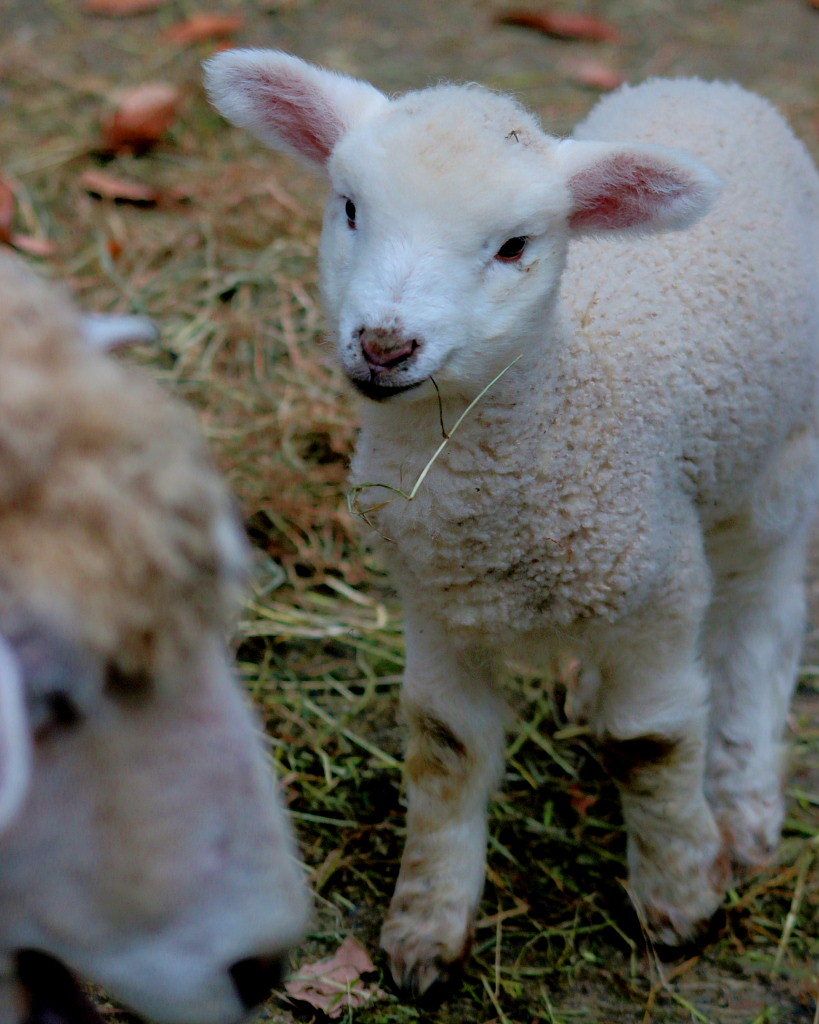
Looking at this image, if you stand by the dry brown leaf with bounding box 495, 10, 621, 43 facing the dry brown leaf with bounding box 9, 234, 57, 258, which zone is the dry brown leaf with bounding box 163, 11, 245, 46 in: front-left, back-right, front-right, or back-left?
front-right

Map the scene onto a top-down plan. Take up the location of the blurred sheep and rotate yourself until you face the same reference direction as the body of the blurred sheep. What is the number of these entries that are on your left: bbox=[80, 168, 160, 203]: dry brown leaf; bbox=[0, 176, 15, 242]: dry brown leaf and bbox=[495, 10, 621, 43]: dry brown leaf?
3

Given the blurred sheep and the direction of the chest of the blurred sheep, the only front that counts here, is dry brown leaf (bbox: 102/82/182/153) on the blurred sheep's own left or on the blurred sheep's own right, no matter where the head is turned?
on the blurred sheep's own left

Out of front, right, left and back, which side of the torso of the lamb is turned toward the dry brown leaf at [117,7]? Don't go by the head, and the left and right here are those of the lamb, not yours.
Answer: right

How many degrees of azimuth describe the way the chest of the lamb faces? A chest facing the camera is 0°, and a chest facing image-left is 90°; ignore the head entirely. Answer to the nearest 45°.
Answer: approximately 45°

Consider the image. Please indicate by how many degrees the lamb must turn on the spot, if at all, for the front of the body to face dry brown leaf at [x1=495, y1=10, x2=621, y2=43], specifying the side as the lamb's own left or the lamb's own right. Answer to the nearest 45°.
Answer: approximately 135° to the lamb's own right

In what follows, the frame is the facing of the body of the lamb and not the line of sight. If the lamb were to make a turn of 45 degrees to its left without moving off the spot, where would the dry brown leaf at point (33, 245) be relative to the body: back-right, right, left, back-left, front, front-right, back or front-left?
back-right

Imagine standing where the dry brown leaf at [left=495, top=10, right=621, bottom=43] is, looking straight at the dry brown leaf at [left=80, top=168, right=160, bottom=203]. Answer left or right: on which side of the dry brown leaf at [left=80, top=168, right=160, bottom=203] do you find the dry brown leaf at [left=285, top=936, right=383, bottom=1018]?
left
